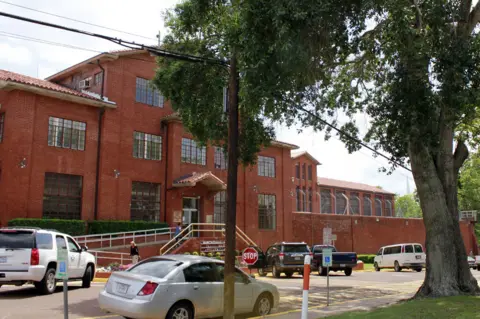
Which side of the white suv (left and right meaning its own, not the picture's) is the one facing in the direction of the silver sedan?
right

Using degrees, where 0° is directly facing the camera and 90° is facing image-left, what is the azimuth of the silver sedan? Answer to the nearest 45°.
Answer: approximately 225°

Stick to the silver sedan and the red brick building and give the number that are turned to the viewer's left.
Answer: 0

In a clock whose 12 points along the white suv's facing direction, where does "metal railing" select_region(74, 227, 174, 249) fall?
The metal railing is roughly at 11 o'clock from the white suv.

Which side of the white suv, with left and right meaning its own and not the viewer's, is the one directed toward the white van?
front

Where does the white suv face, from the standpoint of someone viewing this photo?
facing away from the viewer and to the right of the viewer

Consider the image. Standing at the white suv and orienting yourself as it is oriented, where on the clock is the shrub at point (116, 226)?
The shrub is roughly at 11 o'clock from the white suv.

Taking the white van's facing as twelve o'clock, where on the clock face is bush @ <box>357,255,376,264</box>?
The bush is roughly at 1 o'clock from the white van.
